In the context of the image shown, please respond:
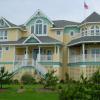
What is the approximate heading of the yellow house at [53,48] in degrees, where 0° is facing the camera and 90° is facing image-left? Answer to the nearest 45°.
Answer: approximately 0°

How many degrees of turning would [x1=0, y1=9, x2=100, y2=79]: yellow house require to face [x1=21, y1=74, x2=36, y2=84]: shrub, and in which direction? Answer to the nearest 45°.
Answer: approximately 45° to its right
